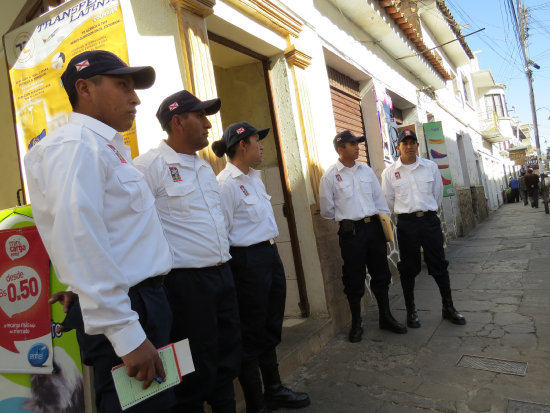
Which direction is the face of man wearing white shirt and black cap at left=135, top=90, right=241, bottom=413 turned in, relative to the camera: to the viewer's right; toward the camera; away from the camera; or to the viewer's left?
to the viewer's right

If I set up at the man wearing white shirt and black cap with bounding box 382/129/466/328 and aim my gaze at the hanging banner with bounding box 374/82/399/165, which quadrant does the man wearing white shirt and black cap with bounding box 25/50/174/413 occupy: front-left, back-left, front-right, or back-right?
back-left

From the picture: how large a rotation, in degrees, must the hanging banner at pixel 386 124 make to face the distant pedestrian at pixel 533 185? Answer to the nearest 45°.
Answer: approximately 90° to its left

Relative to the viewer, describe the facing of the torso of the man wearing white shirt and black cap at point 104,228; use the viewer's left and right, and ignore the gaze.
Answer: facing to the right of the viewer

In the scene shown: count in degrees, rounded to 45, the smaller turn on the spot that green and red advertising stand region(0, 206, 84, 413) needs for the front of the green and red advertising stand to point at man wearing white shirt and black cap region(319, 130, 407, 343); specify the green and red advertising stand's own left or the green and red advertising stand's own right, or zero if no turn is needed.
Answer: approximately 90° to the green and red advertising stand's own left

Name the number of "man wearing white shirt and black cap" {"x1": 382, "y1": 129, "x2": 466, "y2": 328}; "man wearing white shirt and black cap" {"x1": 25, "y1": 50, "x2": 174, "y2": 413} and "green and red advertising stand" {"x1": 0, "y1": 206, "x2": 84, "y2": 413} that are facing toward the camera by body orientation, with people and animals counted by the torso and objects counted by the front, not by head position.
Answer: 2

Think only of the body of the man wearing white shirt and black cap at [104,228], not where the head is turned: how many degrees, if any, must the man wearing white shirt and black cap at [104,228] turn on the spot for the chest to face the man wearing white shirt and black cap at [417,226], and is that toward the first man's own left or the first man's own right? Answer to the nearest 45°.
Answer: approximately 45° to the first man's own left

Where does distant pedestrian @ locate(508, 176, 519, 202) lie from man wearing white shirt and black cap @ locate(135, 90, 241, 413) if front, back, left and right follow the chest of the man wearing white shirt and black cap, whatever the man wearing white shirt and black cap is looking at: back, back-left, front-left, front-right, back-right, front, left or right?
left

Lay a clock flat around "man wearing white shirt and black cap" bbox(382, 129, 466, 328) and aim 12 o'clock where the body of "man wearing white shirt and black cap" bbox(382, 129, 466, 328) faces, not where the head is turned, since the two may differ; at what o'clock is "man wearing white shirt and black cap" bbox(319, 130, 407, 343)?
"man wearing white shirt and black cap" bbox(319, 130, 407, 343) is roughly at 2 o'clock from "man wearing white shirt and black cap" bbox(382, 129, 466, 328).

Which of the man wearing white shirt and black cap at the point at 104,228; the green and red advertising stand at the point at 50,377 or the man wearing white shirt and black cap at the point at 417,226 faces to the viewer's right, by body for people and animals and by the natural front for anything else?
the man wearing white shirt and black cap at the point at 104,228
